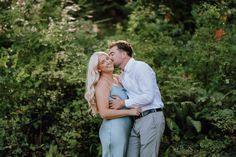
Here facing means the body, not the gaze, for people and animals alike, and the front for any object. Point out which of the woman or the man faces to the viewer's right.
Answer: the woman

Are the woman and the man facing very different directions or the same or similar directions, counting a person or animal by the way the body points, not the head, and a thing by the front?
very different directions

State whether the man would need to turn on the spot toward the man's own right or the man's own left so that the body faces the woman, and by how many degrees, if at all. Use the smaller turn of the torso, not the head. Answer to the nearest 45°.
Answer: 0° — they already face them

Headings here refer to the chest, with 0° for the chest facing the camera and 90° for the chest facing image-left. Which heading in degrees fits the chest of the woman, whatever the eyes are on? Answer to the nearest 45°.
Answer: approximately 270°

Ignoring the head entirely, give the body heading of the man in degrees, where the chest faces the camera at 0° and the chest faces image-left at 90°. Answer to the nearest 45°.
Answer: approximately 90°

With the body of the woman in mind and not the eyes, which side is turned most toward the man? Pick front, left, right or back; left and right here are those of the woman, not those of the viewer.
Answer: front

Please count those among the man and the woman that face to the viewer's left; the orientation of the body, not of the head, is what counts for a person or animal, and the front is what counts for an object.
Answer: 1
